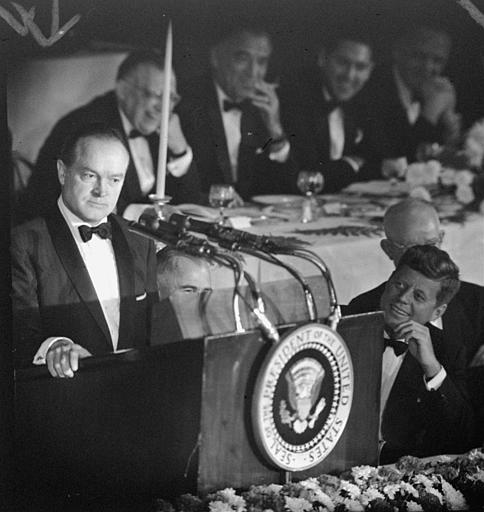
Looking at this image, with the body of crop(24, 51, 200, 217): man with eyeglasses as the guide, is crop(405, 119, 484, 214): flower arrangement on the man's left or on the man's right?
on the man's left

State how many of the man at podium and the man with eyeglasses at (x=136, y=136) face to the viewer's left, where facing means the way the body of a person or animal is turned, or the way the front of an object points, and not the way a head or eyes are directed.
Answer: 0

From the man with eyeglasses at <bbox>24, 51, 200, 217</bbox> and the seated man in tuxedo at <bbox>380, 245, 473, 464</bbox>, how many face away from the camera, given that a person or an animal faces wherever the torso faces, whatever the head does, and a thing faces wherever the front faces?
0

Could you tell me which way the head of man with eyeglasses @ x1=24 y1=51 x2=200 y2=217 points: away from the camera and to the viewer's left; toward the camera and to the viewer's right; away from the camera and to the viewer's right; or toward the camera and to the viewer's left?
toward the camera and to the viewer's right

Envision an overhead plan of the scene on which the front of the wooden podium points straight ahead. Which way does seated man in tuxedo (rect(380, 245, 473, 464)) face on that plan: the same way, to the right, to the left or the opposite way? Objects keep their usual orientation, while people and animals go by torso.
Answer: to the right

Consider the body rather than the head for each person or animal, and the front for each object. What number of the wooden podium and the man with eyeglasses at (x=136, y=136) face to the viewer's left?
0

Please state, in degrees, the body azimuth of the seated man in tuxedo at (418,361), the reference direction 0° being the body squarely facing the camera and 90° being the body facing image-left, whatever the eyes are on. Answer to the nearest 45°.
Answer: approximately 45°

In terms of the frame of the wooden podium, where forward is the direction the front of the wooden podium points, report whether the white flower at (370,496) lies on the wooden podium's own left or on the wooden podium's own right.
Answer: on the wooden podium's own left

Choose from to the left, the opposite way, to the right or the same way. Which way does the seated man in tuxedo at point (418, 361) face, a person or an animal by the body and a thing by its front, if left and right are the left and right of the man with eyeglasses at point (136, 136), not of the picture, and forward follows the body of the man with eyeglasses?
to the right
